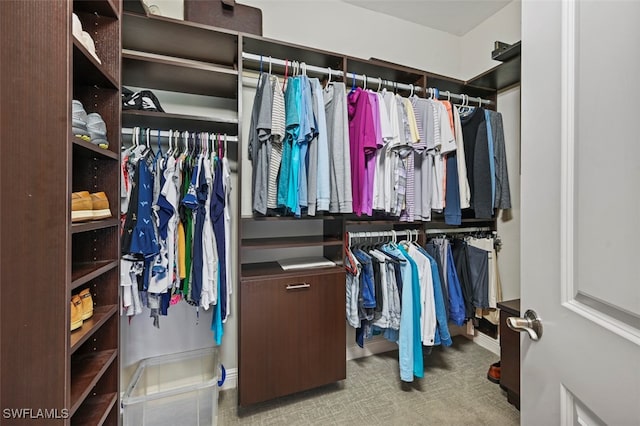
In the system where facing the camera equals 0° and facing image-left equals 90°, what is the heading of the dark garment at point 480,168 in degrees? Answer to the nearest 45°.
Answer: approximately 90°

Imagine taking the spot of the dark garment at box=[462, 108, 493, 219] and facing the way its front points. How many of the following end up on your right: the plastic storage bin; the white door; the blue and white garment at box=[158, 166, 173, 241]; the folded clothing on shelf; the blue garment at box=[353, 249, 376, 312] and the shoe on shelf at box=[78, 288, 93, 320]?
0

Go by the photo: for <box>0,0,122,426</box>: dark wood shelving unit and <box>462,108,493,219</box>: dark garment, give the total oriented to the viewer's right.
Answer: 1

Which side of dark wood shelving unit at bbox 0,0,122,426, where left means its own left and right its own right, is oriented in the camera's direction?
right

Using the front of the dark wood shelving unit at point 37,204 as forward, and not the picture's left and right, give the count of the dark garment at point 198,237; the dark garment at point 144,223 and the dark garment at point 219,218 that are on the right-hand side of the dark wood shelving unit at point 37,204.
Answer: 0

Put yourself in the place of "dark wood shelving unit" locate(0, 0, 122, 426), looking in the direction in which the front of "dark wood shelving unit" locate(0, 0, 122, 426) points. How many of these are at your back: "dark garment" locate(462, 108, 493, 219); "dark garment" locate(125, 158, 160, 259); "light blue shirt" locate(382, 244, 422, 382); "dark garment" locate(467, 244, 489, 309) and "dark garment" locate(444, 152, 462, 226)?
0

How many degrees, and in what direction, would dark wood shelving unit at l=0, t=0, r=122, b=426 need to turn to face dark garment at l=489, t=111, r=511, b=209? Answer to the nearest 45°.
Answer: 0° — it already faces it

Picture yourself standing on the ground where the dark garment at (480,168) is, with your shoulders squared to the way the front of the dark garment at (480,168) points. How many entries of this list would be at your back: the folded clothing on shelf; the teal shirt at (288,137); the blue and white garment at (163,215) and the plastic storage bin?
0

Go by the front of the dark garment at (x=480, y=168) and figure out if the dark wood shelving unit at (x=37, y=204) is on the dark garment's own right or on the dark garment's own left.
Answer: on the dark garment's own left
